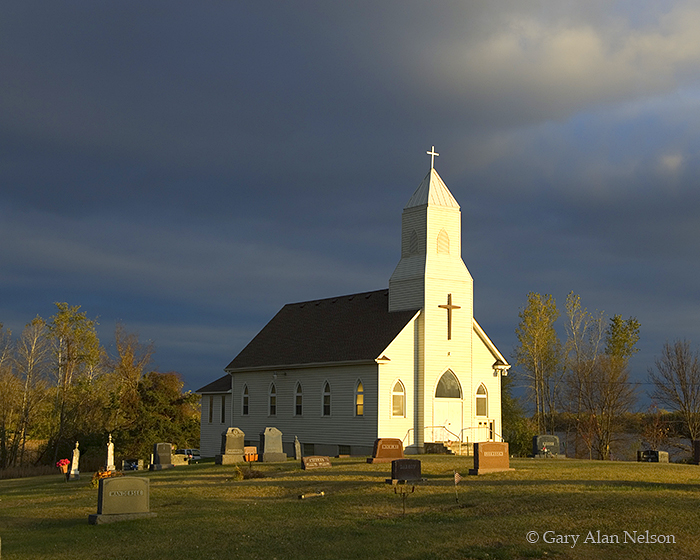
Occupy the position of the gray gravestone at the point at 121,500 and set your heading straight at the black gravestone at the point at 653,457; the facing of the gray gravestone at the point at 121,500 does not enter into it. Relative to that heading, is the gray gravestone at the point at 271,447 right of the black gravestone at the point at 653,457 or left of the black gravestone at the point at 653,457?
left

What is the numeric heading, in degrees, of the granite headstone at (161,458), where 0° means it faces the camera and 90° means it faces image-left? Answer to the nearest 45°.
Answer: approximately 315°
